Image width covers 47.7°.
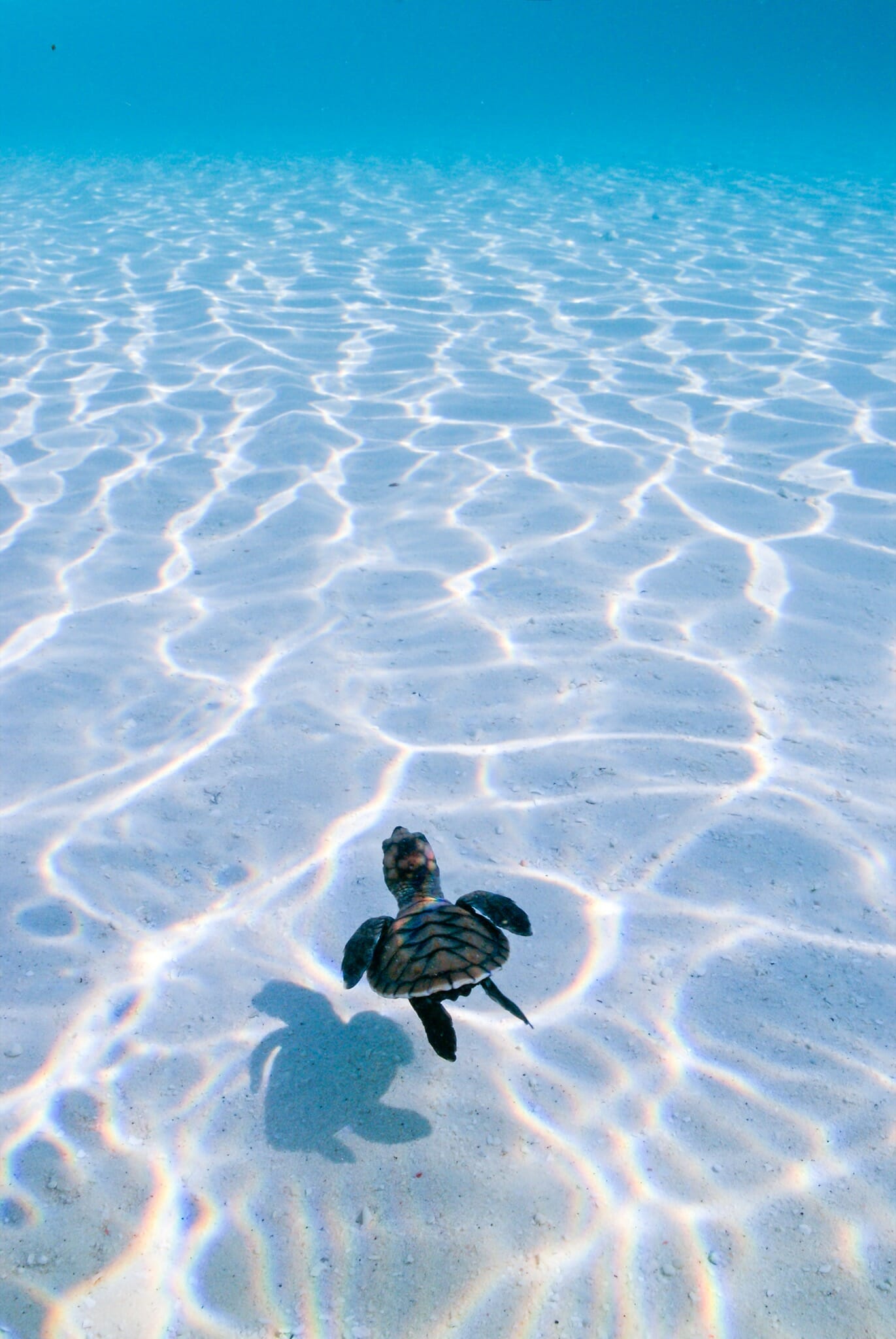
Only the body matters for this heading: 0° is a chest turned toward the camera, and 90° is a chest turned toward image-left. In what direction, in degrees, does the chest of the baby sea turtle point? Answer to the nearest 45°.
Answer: approximately 180°
